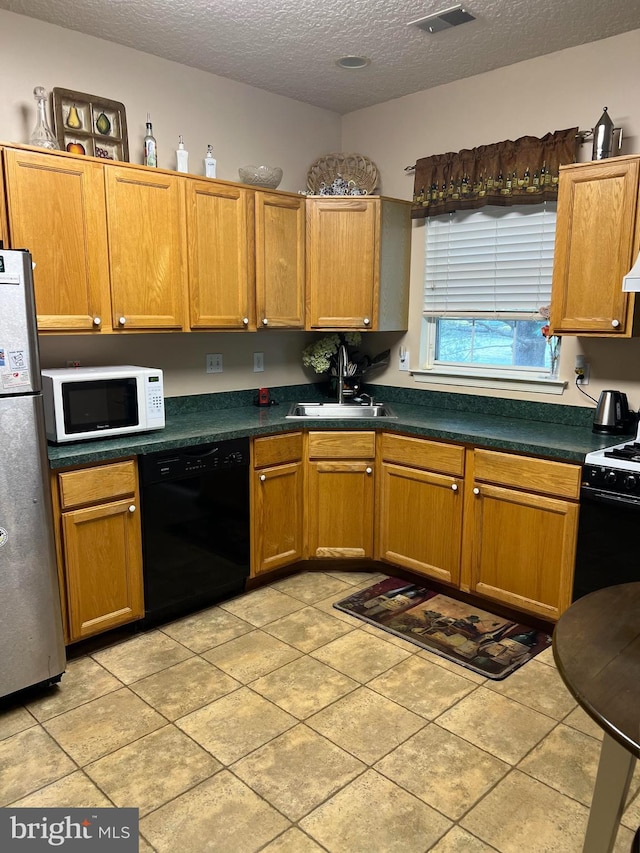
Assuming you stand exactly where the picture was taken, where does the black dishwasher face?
facing the viewer and to the right of the viewer

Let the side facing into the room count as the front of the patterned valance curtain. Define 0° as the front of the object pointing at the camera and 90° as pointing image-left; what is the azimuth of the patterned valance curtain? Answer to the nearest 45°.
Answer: approximately 45°

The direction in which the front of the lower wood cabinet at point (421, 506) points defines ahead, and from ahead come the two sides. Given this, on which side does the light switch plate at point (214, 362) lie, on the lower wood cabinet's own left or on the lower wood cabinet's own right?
on the lower wood cabinet's own right

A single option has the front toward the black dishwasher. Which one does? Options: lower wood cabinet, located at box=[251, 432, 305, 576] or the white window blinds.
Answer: the white window blinds

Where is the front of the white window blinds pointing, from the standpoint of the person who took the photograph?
facing the viewer and to the left of the viewer

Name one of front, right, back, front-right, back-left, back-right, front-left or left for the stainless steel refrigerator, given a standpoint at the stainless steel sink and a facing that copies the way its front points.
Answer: front-right
